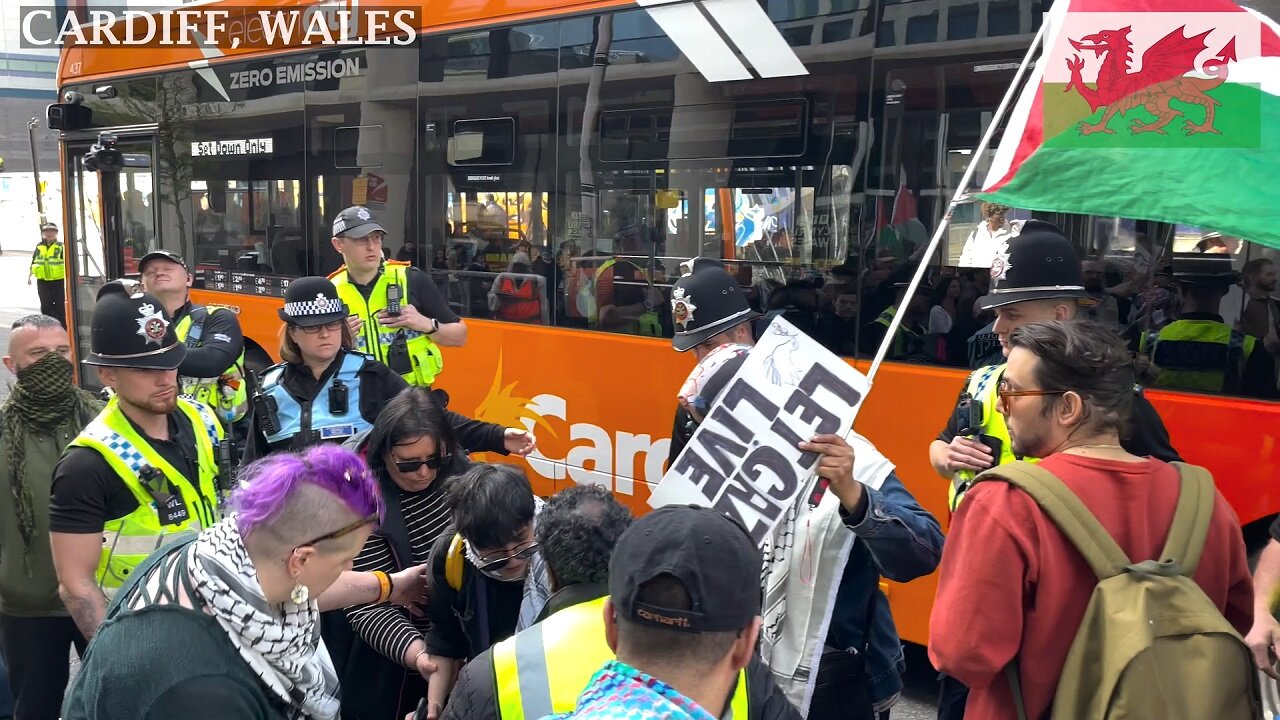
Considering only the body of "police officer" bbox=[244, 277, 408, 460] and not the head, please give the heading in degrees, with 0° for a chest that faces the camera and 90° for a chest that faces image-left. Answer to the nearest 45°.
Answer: approximately 0°

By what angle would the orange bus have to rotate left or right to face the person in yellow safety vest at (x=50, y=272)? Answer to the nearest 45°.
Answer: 0° — it already faces them

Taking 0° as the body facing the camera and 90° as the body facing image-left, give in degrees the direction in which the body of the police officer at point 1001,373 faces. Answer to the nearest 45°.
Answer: approximately 45°

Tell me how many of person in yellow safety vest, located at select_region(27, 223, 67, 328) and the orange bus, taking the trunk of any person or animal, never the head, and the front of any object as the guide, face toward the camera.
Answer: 1

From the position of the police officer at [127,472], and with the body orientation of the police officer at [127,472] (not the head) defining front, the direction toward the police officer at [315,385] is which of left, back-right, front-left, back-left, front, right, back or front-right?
left

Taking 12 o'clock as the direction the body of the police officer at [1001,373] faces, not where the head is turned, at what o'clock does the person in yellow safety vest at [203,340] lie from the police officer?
The person in yellow safety vest is roughly at 2 o'clock from the police officer.

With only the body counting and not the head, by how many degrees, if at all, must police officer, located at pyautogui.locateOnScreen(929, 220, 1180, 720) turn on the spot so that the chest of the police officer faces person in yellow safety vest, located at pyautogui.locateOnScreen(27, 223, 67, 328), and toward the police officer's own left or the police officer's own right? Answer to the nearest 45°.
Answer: approximately 90° to the police officer's own right

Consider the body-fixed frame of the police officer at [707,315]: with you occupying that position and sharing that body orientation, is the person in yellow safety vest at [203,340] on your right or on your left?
on your right

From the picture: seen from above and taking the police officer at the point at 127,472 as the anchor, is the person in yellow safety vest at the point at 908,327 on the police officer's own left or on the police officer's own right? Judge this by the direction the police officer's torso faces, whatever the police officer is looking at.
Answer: on the police officer's own left

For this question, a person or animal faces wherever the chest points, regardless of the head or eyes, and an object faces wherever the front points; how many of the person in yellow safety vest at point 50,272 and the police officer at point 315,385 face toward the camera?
2

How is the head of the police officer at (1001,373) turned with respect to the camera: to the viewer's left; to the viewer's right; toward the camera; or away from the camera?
to the viewer's left

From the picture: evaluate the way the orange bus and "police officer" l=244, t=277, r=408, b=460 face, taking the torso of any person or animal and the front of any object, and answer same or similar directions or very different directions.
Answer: very different directions
